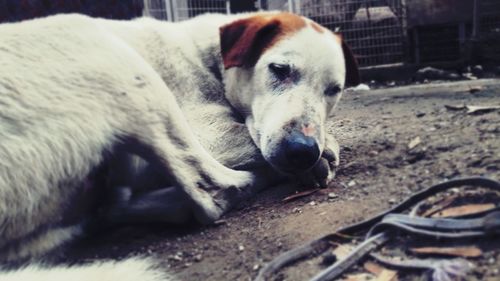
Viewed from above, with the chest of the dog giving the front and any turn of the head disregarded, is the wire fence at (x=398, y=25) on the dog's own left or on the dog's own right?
on the dog's own left

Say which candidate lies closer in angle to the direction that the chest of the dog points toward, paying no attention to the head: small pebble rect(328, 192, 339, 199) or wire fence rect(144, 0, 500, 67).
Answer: the small pebble

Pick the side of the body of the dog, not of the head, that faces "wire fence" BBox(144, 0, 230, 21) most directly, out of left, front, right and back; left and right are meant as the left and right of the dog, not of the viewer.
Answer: left

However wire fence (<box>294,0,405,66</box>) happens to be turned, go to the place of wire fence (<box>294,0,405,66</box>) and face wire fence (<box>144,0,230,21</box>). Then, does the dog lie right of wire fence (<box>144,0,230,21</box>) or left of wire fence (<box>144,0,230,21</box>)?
left

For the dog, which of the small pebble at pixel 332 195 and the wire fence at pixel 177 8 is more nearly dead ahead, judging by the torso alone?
the small pebble

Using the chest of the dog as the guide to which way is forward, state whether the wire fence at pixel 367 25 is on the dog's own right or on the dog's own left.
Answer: on the dog's own left

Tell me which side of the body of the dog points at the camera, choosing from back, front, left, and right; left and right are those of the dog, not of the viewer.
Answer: right

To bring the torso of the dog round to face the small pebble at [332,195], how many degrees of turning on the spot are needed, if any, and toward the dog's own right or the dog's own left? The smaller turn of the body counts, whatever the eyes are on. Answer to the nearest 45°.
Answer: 0° — it already faces it

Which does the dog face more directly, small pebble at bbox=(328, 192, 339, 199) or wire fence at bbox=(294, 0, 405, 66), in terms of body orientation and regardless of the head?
the small pebble
